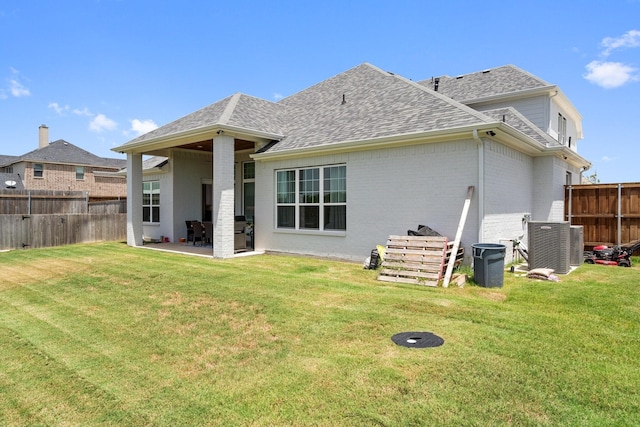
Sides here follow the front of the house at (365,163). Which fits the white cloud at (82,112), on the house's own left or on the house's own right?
on the house's own left

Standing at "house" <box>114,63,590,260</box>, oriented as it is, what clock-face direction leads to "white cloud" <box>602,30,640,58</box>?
The white cloud is roughly at 1 o'clock from the house.

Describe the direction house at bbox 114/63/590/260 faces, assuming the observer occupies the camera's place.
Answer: facing away from the viewer and to the right of the viewer

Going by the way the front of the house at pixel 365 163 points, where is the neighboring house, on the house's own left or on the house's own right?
on the house's own left

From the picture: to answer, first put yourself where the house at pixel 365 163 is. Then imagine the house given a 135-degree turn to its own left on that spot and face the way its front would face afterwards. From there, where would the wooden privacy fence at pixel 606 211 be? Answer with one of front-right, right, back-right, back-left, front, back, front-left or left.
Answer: back

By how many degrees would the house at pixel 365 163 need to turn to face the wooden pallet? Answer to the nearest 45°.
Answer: approximately 135° to its right

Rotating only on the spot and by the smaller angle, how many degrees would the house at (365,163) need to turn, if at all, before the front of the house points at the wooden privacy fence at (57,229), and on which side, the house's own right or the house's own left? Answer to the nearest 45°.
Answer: approximately 135° to the house's own left

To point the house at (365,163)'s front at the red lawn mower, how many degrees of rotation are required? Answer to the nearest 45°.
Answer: approximately 45° to its right
